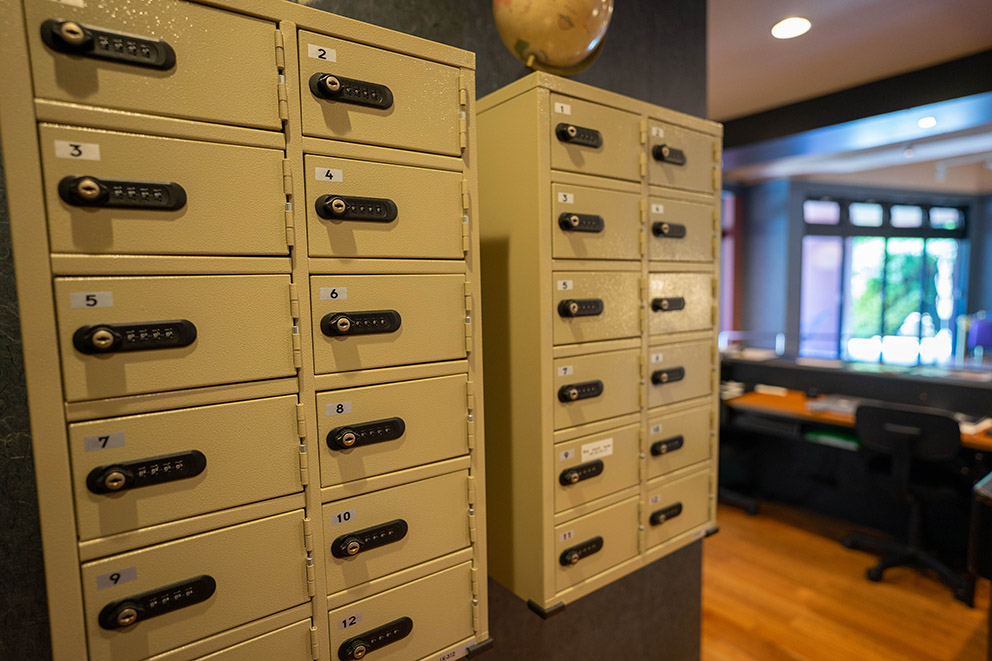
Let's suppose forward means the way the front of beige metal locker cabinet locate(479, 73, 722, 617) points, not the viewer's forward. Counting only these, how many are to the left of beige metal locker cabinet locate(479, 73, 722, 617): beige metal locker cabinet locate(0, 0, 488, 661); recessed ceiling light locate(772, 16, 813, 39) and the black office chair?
2

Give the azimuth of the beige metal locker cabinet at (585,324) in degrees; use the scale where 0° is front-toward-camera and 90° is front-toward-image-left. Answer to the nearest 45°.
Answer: approximately 315°

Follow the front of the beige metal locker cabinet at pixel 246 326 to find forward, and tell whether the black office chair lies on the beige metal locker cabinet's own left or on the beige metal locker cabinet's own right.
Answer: on the beige metal locker cabinet's own left

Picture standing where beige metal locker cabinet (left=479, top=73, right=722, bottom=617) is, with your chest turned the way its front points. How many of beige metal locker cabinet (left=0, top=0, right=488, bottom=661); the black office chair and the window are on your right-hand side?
1

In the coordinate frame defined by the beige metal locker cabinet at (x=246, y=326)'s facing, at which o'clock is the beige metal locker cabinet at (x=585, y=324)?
the beige metal locker cabinet at (x=585, y=324) is roughly at 10 o'clock from the beige metal locker cabinet at (x=246, y=326).

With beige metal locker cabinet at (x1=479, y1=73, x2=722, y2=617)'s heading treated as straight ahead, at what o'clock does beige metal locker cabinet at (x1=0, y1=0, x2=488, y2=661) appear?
beige metal locker cabinet at (x1=0, y1=0, x2=488, y2=661) is roughly at 3 o'clock from beige metal locker cabinet at (x1=479, y1=73, x2=722, y2=617).

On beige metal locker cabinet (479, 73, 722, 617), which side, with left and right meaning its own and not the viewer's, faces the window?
left

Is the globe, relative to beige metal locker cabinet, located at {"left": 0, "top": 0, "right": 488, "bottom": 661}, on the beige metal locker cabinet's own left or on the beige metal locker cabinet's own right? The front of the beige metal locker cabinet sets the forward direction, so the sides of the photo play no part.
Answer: on the beige metal locker cabinet's own left

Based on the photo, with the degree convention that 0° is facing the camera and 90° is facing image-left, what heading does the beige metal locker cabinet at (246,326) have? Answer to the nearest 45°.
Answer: approximately 315°

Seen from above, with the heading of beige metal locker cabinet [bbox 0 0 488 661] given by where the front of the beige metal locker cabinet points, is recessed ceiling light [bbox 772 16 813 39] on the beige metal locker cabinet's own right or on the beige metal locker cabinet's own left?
on the beige metal locker cabinet's own left
